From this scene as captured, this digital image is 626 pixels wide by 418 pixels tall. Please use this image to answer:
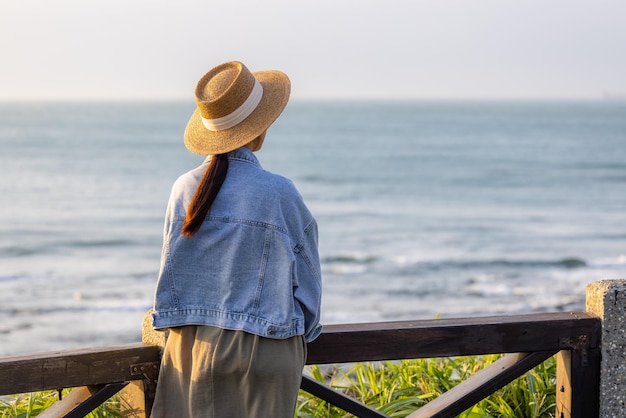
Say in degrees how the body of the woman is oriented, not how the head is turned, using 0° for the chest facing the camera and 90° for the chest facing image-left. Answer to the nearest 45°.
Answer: approximately 225°

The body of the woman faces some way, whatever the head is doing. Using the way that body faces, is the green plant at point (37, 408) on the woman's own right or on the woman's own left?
on the woman's own left

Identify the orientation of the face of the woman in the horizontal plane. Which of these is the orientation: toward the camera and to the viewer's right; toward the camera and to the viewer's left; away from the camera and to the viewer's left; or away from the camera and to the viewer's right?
away from the camera and to the viewer's right
